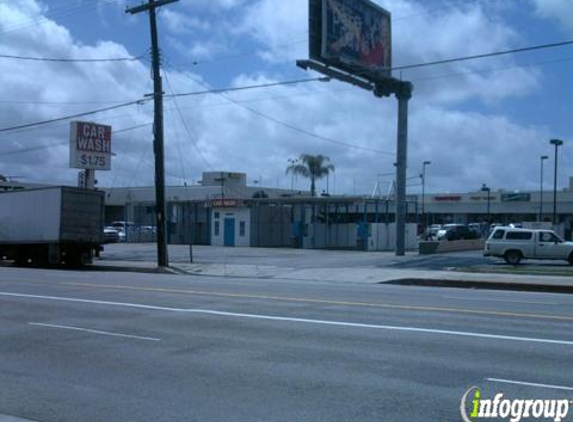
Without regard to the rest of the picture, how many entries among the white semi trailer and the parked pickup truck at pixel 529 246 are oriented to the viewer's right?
1

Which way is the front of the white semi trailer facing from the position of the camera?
facing away from the viewer and to the left of the viewer

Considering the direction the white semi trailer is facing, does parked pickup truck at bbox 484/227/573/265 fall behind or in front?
behind

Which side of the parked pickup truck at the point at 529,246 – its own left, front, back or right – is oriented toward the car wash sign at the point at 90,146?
back

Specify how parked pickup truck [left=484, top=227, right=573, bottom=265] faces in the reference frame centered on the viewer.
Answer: facing to the right of the viewer

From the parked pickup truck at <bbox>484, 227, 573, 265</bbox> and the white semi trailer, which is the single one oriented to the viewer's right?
the parked pickup truck

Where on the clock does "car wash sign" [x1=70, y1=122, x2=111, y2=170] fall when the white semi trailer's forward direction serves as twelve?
The car wash sign is roughly at 2 o'clock from the white semi trailer.

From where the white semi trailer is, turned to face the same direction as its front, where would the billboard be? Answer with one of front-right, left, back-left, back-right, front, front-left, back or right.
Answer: back-right

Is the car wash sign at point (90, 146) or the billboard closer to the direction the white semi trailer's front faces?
the car wash sign

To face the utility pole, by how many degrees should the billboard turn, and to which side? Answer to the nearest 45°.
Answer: approximately 90° to its right
